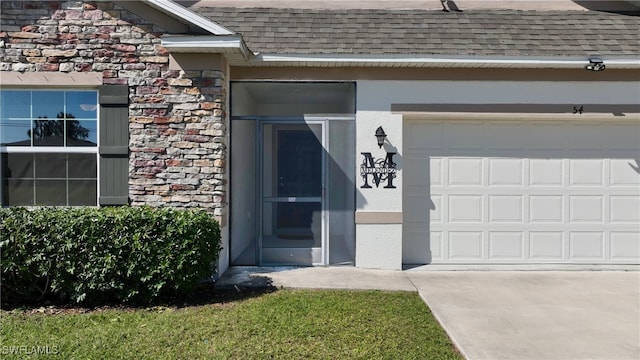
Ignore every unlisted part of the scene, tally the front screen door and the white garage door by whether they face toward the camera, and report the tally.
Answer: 2

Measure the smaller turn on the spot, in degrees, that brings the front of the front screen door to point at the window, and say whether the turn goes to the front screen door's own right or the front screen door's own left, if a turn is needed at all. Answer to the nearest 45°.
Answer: approximately 90° to the front screen door's own right

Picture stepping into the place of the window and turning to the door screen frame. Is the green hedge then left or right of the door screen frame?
right

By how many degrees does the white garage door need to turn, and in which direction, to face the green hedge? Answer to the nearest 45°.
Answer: approximately 45° to its right

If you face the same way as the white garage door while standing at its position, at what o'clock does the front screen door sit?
The front screen door is roughly at 2 o'clock from the white garage door.

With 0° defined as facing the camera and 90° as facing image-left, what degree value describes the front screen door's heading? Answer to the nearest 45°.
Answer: approximately 0°

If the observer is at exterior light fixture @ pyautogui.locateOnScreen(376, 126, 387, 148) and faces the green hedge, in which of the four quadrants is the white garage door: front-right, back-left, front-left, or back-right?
back-left

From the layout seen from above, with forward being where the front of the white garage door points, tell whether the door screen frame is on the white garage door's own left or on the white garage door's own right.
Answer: on the white garage door's own right

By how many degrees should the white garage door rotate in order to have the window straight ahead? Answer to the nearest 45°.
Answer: approximately 45° to its right

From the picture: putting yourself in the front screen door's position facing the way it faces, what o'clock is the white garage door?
The white garage door is roughly at 9 o'clock from the front screen door.
